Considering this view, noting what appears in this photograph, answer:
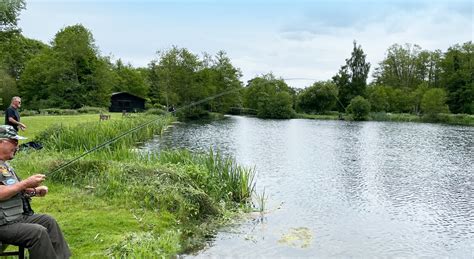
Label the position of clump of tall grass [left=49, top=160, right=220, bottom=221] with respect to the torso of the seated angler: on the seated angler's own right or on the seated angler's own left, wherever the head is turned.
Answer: on the seated angler's own left

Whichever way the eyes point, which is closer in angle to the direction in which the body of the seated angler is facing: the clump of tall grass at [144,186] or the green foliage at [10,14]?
the clump of tall grass

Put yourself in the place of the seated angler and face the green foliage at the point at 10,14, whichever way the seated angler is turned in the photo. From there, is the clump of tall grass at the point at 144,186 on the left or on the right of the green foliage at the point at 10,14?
right

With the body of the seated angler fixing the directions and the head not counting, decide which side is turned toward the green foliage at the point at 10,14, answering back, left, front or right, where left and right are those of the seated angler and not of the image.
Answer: left

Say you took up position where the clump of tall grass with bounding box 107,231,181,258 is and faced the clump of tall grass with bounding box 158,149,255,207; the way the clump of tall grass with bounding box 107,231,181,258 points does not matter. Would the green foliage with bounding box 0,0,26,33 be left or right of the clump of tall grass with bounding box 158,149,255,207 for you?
left

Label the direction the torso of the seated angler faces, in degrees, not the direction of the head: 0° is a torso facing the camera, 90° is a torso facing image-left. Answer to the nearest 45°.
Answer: approximately 270°
